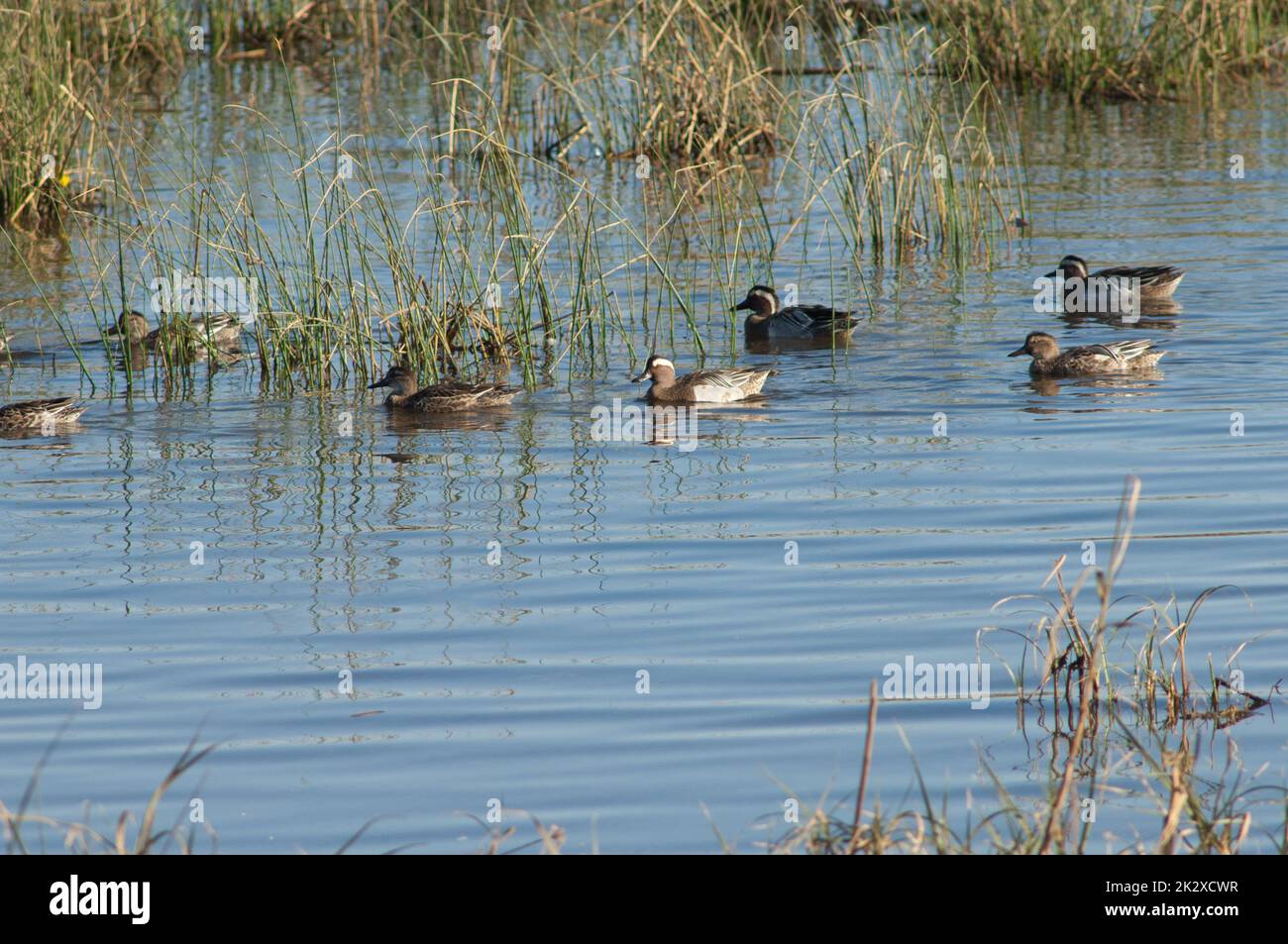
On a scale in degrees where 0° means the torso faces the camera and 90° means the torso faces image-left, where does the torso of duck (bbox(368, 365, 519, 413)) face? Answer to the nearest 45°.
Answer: approximately 90°

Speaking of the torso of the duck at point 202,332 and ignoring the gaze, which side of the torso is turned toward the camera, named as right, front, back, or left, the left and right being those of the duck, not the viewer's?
left

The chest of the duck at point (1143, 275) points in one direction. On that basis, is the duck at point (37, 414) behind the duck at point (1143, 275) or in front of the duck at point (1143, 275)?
in front

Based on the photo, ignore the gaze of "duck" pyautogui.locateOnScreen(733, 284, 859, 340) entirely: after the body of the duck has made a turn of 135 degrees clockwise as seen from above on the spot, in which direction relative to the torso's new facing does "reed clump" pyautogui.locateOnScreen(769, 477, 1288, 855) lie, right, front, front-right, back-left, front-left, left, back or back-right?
back-right

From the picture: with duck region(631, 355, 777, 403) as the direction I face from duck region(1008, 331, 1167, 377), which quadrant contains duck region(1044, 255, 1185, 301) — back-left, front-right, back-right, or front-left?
back-right

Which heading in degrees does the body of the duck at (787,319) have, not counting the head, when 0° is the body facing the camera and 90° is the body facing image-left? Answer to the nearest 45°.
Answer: approximately 90°

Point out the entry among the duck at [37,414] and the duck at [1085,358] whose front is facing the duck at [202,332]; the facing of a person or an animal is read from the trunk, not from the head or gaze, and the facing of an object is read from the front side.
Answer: the duck at [1085,358]

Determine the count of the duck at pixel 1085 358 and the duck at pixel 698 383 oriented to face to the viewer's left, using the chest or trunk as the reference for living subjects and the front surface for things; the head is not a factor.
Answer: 2

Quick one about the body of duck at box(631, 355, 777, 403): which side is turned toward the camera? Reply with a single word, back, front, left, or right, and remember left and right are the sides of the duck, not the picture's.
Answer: left

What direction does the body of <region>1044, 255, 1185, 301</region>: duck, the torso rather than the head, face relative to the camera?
to the viewer's left

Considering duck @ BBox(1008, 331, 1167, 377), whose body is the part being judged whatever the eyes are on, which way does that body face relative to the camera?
to the viewer's left

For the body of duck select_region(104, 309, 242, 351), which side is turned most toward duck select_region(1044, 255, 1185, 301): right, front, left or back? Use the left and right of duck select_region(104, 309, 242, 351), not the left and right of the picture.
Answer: back
